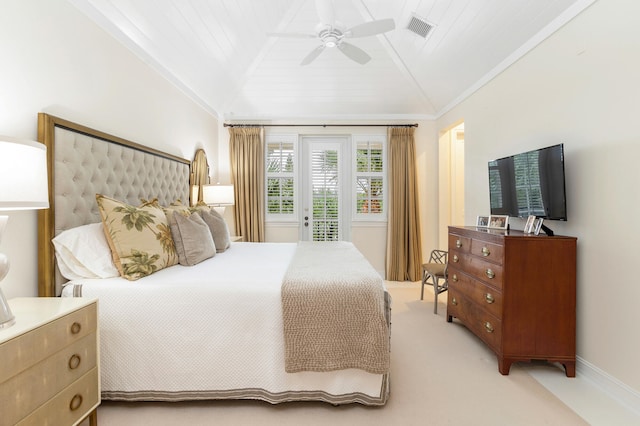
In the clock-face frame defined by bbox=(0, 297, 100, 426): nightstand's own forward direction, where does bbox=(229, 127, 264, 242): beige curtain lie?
The beige curtain is roughly at 9 o'clock from the nightstand.

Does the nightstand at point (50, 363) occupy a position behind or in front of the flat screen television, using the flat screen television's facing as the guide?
in front

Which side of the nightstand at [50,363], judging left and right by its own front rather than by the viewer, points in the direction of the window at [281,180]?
left

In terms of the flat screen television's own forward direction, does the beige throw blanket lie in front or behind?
in front

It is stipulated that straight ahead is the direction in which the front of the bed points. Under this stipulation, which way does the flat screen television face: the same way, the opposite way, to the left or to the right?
the opposite way

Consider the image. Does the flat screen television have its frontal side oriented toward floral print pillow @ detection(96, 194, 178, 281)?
yes

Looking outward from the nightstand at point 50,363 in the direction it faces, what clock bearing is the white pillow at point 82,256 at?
The white pillow is roughly at 8 o'clock from the nightstand.

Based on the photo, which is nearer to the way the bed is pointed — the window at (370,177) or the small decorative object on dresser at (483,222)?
the small decorative object on dresser

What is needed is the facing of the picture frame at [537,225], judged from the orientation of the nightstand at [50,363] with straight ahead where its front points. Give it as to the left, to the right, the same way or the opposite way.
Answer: the opposite way

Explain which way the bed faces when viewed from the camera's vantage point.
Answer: facing to the right of the viewer

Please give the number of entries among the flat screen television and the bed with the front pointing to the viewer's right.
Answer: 1
